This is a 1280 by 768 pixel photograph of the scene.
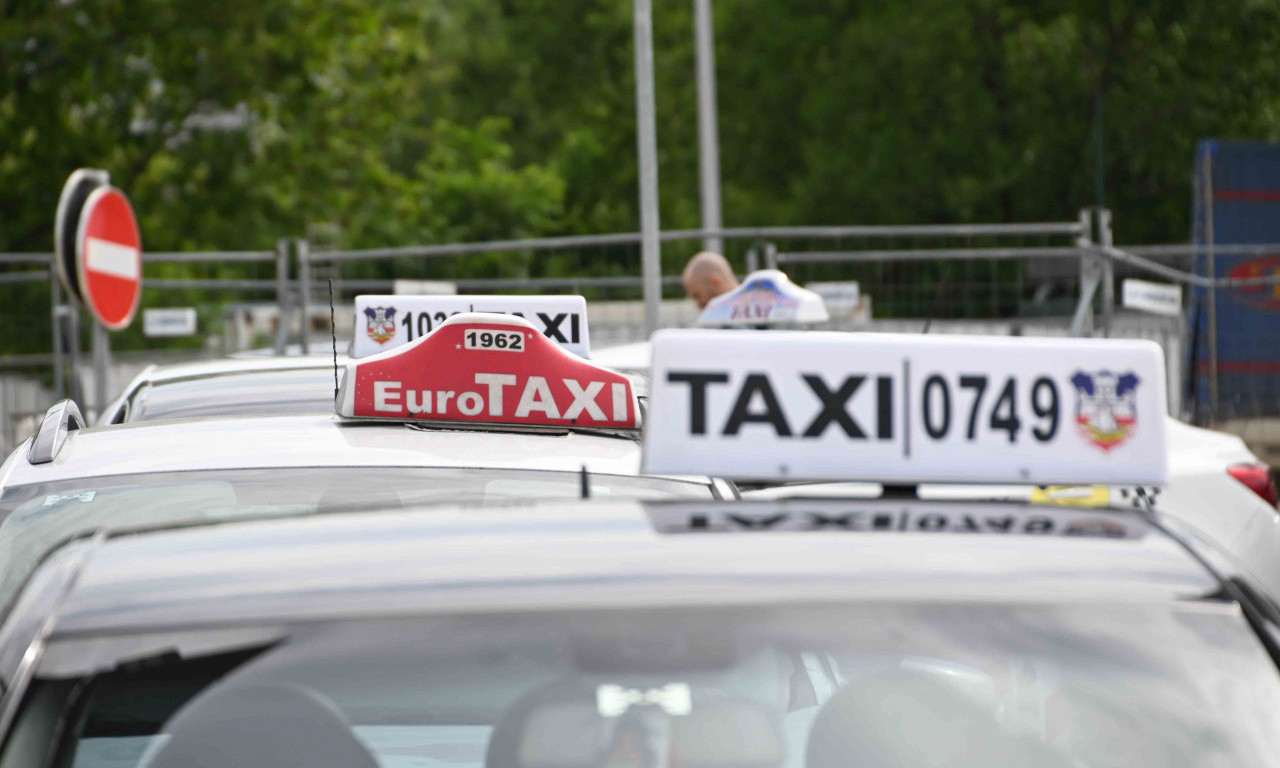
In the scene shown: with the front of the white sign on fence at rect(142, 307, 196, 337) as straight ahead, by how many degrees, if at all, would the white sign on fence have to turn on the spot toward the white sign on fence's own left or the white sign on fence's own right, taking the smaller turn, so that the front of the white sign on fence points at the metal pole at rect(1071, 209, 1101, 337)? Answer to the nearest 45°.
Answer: approximately 45° to the white sign on fence's own left

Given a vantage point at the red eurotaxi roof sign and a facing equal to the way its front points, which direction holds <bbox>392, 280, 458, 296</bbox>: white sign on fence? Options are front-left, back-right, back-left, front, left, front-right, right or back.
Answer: back

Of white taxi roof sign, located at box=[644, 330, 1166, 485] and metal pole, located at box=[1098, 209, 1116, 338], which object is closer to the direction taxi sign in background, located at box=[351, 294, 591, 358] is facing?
the white taxi roof sign

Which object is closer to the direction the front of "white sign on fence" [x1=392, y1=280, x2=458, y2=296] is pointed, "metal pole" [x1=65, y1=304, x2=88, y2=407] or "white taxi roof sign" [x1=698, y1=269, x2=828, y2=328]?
the white taxi roof sign

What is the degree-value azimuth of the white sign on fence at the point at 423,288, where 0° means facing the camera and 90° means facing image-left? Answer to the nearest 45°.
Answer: approximately 0°

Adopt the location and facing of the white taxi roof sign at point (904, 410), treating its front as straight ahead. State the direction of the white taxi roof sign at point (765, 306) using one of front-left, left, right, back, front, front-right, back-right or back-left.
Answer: back

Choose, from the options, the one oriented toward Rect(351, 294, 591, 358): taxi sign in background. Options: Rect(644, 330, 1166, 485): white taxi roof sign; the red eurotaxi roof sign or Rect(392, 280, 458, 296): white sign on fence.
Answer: the white sign on fence

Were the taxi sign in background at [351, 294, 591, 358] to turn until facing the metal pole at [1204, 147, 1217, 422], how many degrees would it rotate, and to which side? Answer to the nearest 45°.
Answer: approximately 135° to its left

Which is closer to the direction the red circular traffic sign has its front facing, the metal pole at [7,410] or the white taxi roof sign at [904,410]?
the white taxi roof sign

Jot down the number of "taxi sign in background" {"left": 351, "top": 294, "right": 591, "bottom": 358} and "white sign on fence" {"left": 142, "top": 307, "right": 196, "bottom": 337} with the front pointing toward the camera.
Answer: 2

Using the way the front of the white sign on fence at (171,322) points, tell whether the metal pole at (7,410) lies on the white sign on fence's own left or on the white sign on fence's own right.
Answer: on the white sign on fence's own right

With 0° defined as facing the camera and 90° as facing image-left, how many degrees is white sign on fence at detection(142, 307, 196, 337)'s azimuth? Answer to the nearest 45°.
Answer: approximately 0°

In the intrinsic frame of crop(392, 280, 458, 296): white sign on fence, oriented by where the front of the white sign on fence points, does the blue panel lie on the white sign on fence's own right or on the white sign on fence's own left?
on the white sign on fence's own left

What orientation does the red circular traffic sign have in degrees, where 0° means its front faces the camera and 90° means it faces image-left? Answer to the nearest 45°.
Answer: approximately 315°
